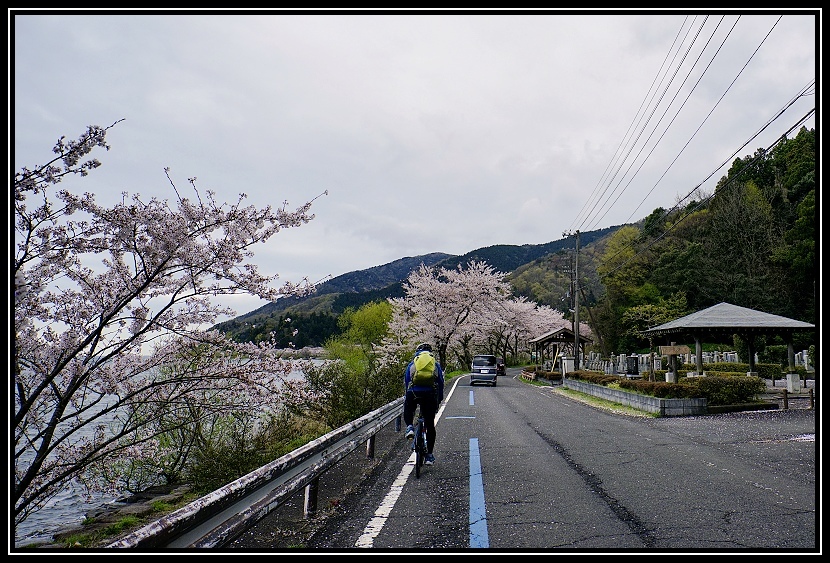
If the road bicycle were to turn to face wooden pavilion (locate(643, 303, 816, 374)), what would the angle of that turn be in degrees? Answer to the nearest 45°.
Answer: approximately 45° to its right

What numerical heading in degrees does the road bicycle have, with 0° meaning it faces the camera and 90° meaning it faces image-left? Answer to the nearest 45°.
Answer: approximately 180°

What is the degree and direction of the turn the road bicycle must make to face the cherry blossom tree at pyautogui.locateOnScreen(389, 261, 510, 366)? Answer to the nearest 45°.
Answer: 0° — it already faces it
